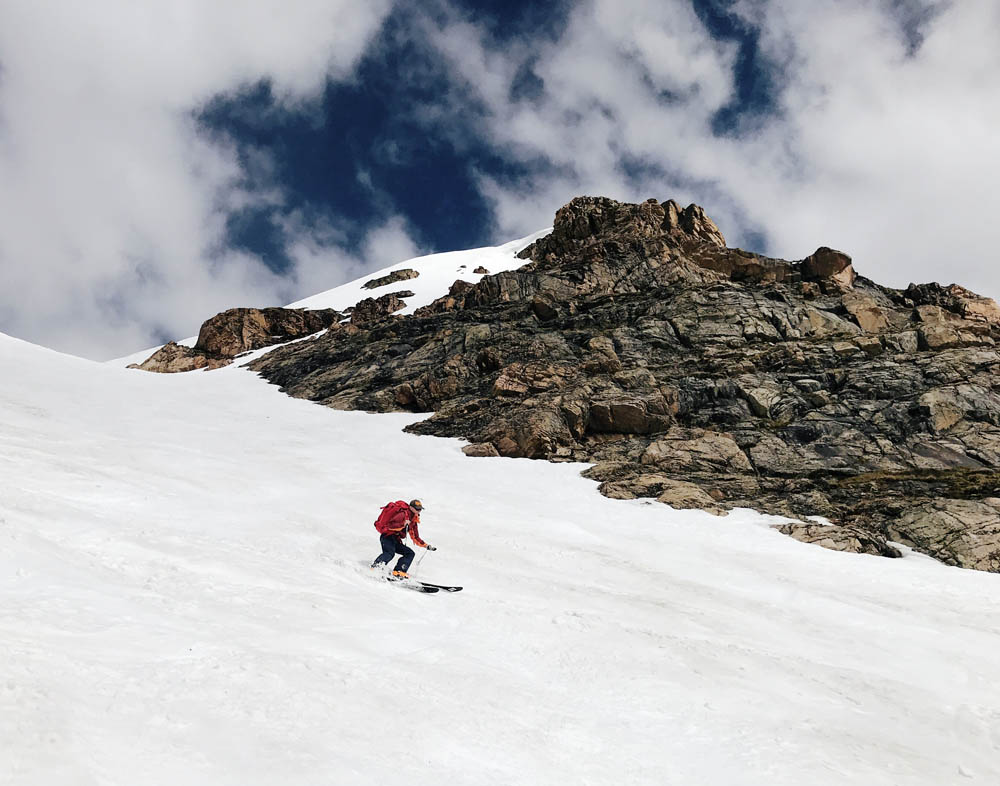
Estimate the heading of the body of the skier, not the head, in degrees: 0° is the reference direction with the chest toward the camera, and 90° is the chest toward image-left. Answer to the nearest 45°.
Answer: approximately 270°

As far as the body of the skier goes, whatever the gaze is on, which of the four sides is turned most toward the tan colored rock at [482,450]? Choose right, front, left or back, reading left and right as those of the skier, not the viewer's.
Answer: left

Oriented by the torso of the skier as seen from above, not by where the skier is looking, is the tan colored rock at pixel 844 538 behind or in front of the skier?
in front

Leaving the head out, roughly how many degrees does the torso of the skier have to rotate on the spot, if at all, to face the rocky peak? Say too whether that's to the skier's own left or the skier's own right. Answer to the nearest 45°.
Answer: approximately 45° to the skier's own left

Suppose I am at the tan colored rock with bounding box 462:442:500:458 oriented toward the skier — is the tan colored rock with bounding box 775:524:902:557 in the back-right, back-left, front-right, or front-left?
front-left
